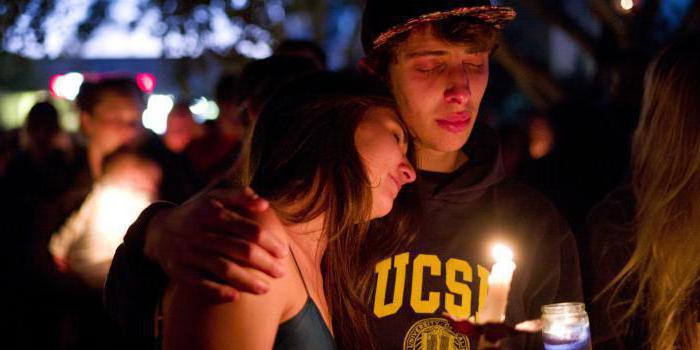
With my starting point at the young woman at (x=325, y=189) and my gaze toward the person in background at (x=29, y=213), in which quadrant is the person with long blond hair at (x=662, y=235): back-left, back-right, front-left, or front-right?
back-right
